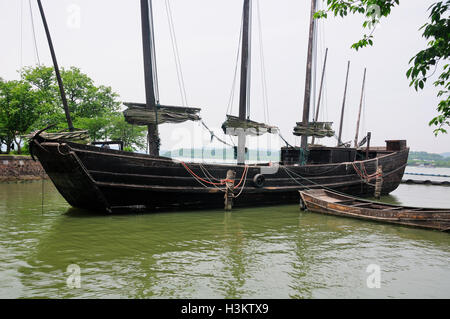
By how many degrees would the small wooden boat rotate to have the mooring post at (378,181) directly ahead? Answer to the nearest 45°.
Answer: approximately 90° to its right

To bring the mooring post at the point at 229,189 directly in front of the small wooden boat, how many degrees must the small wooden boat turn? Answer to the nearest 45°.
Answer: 0° — it already faces it

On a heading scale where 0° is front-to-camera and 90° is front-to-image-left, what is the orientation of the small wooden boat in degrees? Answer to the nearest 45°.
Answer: approximately 90°

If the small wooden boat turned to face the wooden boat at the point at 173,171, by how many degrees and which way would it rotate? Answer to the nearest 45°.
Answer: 0° — it already faces it
